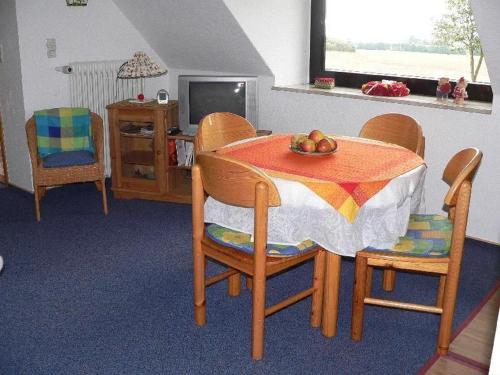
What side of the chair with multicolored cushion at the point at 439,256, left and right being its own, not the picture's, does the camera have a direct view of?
left

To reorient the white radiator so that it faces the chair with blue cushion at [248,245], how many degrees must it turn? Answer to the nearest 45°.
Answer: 0° — it already faces it

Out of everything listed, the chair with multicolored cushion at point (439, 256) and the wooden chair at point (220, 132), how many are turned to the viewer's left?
1

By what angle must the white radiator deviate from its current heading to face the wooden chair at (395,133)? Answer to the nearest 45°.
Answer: approximately 45° to its left

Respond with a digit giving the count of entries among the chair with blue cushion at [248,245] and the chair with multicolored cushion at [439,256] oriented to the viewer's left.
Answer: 1

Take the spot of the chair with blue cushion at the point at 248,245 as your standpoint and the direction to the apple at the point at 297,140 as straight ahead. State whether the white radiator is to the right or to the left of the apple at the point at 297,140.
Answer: left

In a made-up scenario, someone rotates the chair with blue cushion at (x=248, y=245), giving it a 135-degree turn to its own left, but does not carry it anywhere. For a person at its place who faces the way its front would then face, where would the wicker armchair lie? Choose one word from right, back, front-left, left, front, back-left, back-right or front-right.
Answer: front-right

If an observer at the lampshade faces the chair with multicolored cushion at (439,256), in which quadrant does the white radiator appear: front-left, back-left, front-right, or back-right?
back-right

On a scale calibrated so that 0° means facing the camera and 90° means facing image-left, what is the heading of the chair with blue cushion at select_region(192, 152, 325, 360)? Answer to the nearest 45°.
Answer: approximately 225°

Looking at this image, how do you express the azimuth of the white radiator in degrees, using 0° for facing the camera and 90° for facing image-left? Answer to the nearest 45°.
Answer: approximately 0°
